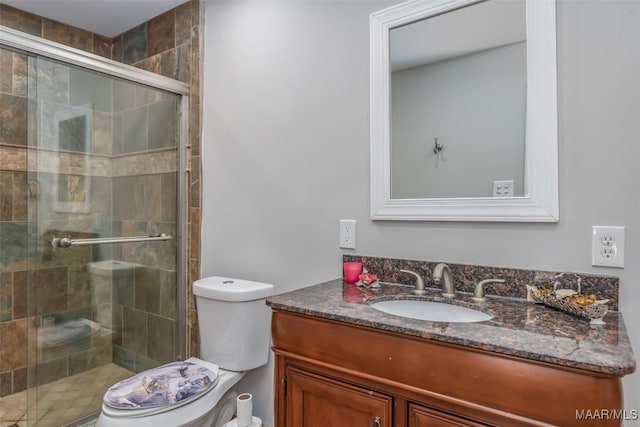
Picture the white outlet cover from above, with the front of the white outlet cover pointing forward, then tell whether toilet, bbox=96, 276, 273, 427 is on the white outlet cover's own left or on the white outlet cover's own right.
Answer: on the white outlet cover's own right

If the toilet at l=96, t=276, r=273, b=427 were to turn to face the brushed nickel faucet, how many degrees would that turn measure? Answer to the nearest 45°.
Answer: approximately 90° to its left

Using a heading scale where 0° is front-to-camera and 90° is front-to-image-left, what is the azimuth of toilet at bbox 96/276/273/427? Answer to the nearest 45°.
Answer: approximately 45°

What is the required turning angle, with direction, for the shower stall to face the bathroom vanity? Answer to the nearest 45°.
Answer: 0° — it already faces it

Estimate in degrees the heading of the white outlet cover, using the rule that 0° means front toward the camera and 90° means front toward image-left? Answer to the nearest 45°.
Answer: approximately 0°

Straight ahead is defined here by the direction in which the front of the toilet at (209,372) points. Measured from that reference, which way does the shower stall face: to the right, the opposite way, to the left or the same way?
to the left

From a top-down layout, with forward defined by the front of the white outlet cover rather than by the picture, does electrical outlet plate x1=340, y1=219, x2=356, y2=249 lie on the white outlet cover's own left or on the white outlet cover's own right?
on the white outlet cover's own right

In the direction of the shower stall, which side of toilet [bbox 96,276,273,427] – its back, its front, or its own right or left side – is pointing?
right
